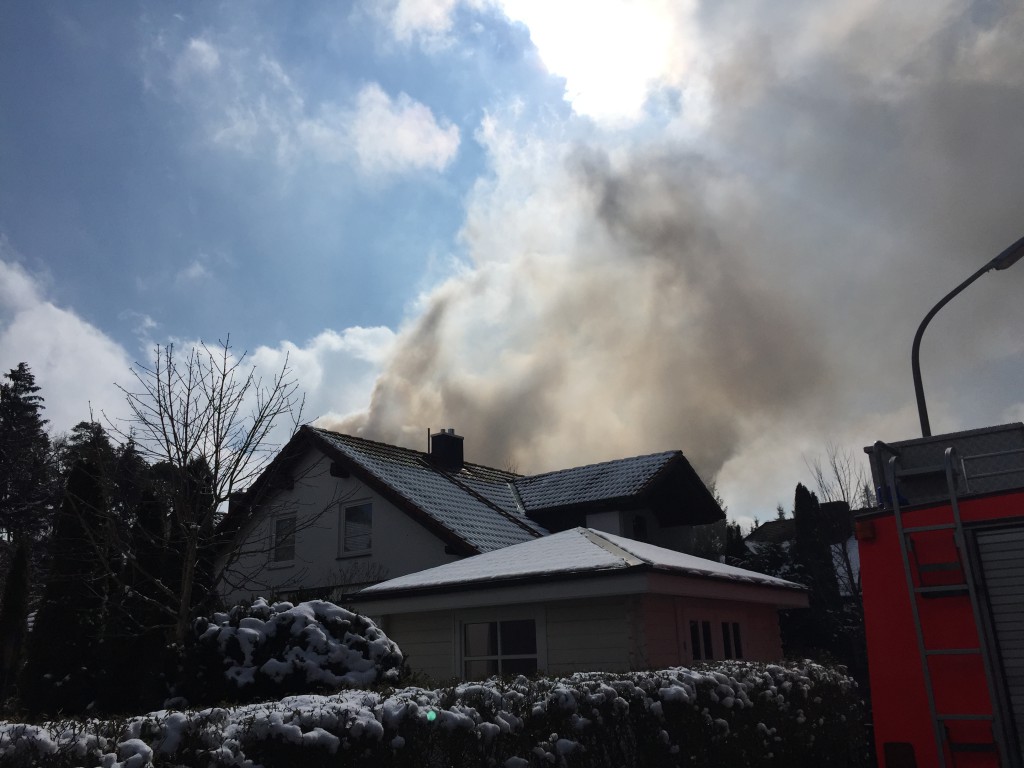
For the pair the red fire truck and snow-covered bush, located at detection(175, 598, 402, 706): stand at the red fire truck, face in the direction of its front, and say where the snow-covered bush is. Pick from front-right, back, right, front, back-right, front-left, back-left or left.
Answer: left

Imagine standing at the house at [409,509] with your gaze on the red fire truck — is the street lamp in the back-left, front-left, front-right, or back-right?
front-left

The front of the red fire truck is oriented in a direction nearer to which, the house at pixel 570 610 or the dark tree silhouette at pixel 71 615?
the house

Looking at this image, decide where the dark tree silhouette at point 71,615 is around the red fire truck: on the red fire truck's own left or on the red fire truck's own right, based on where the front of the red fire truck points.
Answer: on the red fire truck's own left

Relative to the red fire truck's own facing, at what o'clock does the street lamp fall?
The street lamp is roughly at 12 o'clock from the red fire truck.

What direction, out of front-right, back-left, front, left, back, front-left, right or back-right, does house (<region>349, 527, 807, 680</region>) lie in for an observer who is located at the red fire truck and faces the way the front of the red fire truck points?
front-left

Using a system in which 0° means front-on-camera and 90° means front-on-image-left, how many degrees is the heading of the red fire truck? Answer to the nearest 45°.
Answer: approximately 180°

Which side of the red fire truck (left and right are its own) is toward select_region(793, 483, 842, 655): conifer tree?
front

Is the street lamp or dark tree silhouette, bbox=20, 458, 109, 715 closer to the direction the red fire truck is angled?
the street lamp

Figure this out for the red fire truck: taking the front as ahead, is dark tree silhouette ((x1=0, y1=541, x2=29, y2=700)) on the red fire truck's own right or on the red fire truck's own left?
on the red fire truck's own left

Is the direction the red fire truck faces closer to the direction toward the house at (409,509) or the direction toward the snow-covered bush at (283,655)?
the house
